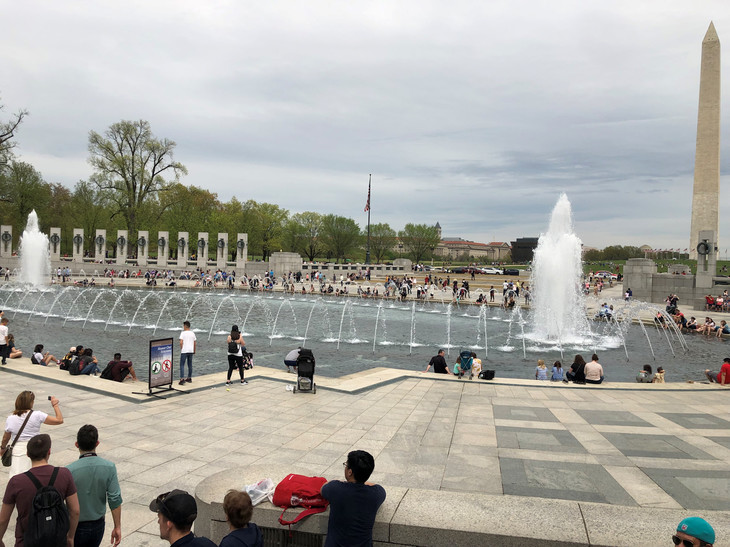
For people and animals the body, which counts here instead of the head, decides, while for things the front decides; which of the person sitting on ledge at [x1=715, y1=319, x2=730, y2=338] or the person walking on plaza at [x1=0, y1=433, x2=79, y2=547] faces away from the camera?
the person walking on plaza

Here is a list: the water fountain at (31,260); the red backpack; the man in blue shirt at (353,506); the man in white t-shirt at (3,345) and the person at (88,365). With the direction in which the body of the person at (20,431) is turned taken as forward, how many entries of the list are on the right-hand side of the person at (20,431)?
2

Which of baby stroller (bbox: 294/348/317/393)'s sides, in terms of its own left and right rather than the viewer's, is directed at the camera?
back

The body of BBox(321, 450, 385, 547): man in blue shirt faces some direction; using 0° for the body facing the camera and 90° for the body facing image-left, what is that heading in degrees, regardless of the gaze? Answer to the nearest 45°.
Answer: approximately 180°

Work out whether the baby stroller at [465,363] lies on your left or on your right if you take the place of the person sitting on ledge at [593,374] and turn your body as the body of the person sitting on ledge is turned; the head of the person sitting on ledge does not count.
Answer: on your left

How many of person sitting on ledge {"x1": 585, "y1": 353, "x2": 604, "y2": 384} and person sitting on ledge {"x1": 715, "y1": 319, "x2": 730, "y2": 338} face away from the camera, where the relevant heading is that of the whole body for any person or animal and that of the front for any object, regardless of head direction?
1

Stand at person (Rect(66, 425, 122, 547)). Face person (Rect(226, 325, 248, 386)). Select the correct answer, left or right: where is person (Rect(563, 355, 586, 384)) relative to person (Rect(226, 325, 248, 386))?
right

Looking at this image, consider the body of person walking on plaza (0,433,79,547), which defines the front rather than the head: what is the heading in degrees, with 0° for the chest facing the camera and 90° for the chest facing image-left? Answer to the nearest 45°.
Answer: approximately 180°

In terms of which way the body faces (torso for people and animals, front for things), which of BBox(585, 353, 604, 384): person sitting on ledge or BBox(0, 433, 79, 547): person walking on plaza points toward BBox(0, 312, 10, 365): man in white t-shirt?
the person walking on plaza

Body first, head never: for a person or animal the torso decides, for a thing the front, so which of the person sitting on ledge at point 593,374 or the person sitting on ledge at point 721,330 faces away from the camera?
the person sitting on ledge at point 593,374

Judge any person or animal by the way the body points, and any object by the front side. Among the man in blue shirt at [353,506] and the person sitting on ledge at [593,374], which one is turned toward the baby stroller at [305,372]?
the man in blue shirt

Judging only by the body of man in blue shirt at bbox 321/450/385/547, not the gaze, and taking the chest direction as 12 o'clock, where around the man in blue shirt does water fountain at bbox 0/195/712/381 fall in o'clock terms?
The water fountain is roughly at 12 o'clock from the man in blue shirt.

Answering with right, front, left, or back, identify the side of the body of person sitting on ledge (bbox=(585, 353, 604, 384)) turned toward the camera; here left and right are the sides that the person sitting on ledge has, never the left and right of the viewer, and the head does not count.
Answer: back
